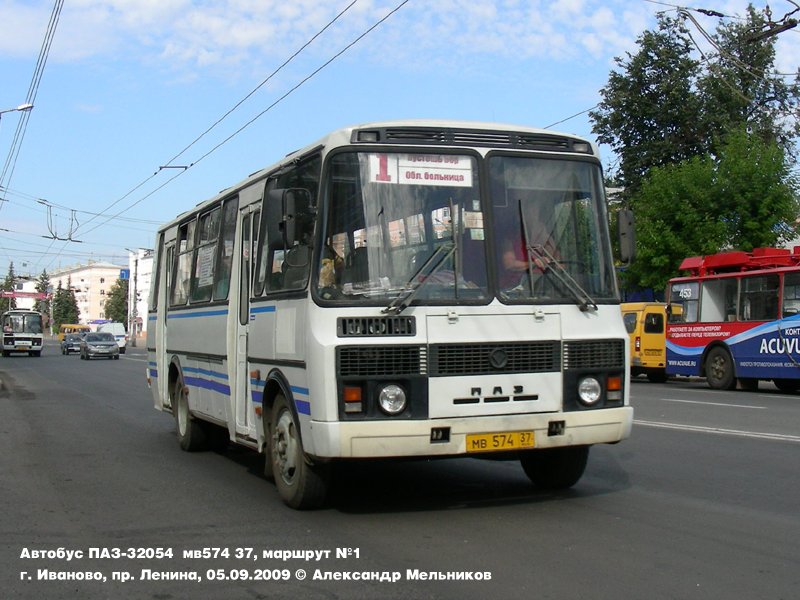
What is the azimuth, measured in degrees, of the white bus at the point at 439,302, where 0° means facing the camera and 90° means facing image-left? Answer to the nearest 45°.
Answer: approximately 315°

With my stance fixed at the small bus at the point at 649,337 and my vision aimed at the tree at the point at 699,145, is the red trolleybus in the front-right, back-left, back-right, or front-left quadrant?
back-right

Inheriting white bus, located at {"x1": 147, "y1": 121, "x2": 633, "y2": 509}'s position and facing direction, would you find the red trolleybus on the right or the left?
on its left

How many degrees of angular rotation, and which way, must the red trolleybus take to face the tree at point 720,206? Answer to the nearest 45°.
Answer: approximately 45° to its right

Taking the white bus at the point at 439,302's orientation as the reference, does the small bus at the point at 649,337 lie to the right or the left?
on its left

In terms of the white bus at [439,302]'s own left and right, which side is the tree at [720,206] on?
on its left

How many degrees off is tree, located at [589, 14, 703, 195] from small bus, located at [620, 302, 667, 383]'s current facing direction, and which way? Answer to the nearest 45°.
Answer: approximately 45° to its right

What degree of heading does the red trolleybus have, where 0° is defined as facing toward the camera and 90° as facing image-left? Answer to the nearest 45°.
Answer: approximately 135°

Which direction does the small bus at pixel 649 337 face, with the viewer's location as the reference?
facing away from the viewer and to the left of the viewer
